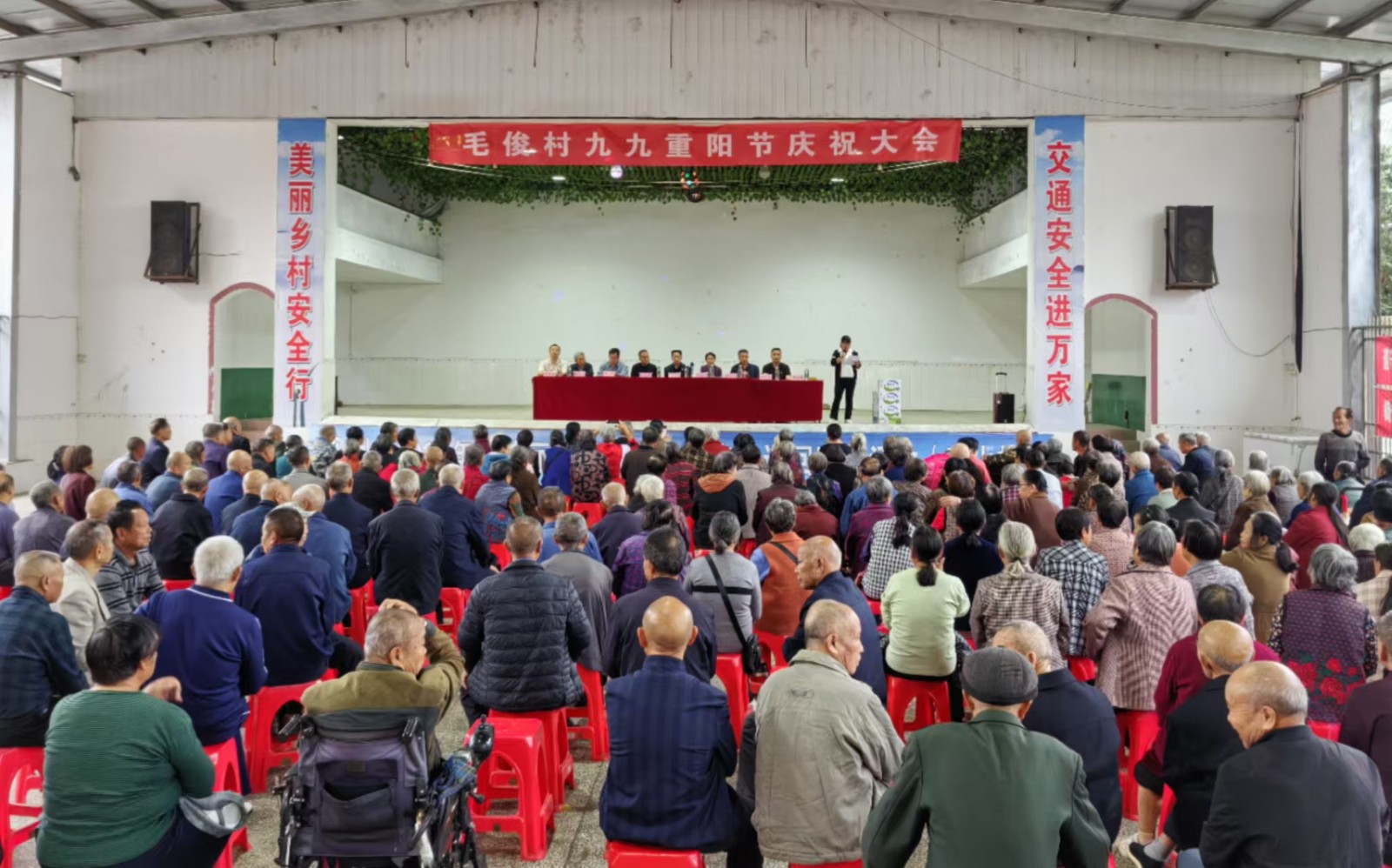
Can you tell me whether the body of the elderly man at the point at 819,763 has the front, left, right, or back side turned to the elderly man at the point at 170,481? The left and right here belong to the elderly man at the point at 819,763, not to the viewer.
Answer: left

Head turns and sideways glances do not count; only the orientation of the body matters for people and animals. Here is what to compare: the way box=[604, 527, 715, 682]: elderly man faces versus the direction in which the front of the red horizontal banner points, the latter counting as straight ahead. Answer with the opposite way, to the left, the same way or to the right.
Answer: the opposite way

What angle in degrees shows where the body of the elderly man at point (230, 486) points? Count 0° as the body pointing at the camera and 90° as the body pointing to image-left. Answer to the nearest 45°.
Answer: approximately 225°

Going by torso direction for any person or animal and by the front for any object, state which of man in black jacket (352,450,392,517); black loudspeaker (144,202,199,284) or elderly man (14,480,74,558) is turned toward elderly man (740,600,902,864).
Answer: the black loudspeaker

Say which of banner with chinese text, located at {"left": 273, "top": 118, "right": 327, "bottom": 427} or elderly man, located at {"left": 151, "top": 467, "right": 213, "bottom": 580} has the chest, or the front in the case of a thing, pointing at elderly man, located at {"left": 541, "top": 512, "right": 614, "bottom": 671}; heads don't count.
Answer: the banner with chinese text

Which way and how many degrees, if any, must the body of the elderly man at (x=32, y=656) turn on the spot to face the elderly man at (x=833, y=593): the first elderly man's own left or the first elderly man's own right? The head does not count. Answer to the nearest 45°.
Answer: approximately 45° to the first elderly man's own right

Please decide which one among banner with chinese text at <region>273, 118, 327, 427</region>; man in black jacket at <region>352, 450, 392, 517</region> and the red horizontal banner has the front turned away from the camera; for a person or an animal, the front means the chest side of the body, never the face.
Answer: the man in black jacket

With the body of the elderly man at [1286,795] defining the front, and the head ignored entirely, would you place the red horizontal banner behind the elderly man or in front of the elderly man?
in front

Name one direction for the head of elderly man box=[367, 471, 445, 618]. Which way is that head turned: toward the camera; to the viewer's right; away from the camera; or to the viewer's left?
away from the camera

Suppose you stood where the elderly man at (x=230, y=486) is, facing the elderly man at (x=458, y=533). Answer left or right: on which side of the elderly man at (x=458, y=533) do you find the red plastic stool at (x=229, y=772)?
right

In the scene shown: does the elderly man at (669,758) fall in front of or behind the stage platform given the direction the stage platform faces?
in front

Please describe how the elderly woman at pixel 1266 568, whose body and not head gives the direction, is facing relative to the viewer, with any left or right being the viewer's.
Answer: facing away from the viewer and to the left of the viewer

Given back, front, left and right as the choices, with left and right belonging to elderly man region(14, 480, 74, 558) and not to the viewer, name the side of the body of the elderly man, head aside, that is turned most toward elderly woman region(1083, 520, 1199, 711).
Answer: right

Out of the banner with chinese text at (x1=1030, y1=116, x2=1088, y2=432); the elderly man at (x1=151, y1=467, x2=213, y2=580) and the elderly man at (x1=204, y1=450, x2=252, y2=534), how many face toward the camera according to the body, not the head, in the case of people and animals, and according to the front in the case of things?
1

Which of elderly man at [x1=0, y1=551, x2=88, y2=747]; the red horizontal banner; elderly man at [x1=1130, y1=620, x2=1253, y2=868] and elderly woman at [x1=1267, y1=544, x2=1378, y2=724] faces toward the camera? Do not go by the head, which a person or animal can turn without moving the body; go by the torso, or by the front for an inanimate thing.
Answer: the red horizontal banner

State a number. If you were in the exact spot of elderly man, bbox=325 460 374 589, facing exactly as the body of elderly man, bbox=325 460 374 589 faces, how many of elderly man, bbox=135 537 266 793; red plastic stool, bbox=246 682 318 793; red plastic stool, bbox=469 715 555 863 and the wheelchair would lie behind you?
4

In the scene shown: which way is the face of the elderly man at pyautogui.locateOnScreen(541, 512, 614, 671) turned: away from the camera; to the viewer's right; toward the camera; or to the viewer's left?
away from the camera
